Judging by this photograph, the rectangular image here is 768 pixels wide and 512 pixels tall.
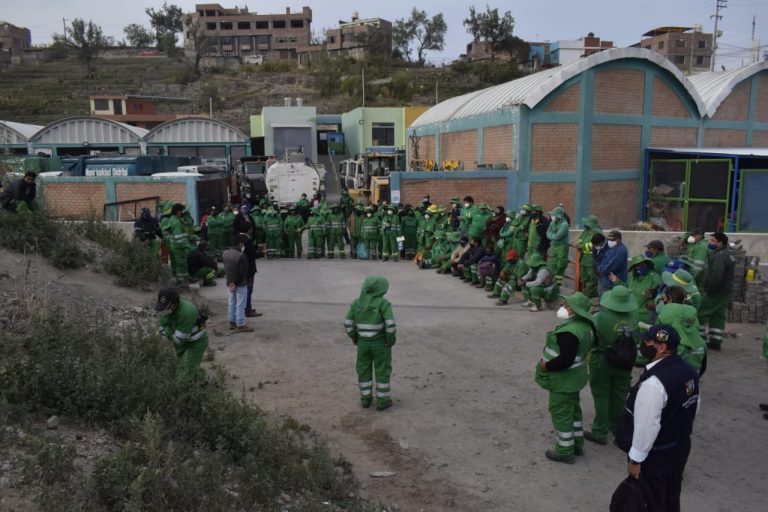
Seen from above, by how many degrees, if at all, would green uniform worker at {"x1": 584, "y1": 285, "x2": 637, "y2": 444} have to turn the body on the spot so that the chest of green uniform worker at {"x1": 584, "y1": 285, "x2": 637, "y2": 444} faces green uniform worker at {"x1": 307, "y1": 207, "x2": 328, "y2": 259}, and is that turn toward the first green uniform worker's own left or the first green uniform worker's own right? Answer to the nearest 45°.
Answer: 0° — they already face them

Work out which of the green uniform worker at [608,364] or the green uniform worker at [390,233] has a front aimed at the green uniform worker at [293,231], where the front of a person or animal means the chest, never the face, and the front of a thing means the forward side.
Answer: the green uniform worker at [608,364]

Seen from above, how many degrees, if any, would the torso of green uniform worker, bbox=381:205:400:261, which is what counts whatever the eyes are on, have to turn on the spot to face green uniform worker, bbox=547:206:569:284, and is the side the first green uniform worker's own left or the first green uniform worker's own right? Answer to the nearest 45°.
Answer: approximately 45° to the first green uniform worker's own left

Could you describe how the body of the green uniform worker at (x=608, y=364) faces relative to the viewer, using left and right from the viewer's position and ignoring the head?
facing away from the viewer and to the left of the viewer

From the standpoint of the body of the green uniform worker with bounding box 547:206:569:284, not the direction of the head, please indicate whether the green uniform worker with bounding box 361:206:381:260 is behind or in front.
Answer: in front

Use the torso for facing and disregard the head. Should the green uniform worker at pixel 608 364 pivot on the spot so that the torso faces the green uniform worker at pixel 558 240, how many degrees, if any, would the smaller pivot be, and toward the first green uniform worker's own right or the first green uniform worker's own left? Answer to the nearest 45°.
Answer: approximately 45° to the first green uniform worker's own right

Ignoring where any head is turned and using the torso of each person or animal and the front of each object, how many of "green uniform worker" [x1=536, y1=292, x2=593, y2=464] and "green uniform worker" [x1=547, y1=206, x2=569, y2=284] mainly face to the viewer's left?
2

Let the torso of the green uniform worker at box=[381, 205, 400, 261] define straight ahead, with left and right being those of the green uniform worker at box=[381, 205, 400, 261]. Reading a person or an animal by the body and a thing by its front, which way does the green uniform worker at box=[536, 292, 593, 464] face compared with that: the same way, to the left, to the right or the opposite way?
to the right

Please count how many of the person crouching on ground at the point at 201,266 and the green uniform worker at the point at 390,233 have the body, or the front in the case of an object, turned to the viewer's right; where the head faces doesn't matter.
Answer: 1

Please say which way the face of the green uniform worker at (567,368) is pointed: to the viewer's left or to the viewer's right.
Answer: to the viewer's left

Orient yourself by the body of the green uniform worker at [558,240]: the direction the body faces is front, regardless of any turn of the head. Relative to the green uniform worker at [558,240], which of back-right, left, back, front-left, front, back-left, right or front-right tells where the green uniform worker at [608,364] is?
left

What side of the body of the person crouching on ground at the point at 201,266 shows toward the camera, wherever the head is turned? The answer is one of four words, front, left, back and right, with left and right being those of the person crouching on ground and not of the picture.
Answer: right

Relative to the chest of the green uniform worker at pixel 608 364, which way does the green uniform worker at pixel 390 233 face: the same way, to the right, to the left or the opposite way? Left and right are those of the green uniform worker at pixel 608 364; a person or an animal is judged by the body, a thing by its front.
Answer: the opposite way

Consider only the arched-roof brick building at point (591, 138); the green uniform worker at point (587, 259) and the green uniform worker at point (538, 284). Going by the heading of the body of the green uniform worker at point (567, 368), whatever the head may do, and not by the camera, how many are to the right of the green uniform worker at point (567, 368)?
3

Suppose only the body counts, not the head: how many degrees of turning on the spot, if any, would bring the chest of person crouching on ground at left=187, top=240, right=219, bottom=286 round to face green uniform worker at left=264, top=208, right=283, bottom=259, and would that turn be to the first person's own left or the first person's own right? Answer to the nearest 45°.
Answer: approximately 45° to the first person's own left

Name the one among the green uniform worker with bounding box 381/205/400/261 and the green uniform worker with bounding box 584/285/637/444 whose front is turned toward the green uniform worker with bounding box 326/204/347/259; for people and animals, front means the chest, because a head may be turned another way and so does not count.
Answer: the green uniform worker with bounding box 584/285/637/444

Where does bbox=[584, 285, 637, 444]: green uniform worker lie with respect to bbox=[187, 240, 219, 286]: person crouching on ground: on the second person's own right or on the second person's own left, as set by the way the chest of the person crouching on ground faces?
on the second person's own right

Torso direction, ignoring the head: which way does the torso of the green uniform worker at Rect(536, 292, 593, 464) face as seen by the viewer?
to the viewer's left

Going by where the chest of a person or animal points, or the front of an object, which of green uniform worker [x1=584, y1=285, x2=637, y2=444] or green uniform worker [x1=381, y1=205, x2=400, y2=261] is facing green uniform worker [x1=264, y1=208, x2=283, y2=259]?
green uniform worker [x1=584, y1=285, x2=637, y2=444]
